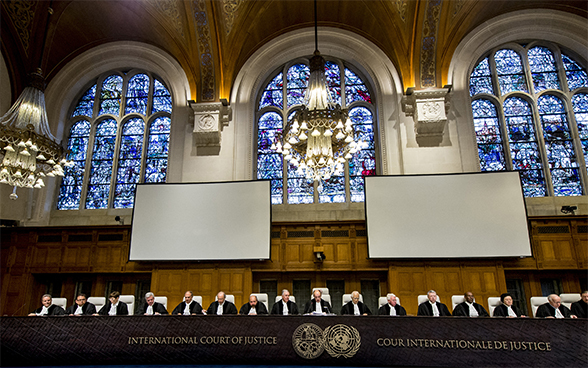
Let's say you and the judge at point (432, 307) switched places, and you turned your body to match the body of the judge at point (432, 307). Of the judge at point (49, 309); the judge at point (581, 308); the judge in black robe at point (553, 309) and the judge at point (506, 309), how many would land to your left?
3

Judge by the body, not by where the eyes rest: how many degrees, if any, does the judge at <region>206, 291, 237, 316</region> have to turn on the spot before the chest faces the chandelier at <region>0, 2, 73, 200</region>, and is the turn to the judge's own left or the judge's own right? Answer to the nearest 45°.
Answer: approximately 90° to the judge's own right

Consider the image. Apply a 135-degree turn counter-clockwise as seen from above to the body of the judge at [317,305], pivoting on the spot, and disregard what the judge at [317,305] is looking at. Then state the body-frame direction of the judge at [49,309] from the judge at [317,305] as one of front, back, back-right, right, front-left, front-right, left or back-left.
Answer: back-left

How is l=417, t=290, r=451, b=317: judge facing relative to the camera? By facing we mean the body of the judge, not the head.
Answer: toward the camera

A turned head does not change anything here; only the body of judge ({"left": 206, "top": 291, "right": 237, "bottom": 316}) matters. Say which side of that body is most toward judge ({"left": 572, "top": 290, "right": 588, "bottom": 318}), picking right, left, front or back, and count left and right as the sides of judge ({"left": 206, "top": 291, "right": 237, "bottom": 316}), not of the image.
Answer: left

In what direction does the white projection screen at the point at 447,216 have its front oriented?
toward the camera

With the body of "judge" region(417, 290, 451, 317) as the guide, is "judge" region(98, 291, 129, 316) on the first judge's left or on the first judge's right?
on the first judge's right

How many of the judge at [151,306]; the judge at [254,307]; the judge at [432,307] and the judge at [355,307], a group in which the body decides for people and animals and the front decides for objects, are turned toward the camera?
4

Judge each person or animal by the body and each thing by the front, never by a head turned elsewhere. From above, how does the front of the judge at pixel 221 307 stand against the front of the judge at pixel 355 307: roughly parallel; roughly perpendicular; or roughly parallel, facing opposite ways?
roughly parallel

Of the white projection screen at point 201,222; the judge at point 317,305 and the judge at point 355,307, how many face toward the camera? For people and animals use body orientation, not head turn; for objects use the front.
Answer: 3
